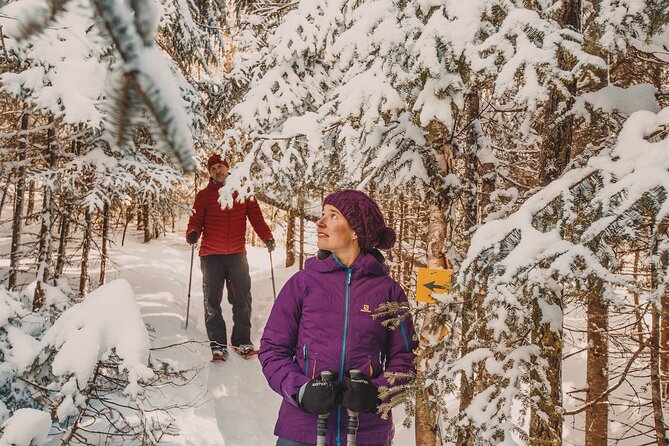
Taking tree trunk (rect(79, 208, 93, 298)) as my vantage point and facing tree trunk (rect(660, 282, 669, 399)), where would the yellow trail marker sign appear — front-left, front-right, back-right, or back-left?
front-right

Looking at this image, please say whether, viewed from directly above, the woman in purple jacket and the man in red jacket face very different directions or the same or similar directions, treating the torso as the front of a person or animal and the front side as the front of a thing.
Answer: same or similar directions

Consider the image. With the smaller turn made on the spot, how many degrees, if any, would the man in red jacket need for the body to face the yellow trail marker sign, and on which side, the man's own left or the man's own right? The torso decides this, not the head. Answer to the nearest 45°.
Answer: approximately 45° to the man's own left

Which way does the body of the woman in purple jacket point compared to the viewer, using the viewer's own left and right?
facing the viewer

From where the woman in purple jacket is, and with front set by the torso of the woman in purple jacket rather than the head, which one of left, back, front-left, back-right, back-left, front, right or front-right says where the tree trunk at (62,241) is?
back-right

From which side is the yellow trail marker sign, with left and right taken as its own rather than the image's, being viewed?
front

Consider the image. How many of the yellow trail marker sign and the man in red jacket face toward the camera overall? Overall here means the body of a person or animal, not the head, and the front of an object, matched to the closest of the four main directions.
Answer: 2

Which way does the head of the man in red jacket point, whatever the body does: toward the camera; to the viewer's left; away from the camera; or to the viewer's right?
toward the camera

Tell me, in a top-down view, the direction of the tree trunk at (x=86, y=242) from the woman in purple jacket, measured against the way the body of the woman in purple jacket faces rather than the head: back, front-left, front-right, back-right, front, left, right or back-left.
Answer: back-right

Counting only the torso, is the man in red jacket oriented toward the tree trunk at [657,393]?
no

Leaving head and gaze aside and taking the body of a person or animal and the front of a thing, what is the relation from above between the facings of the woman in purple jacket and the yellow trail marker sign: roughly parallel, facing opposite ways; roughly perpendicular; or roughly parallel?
roughly parallel

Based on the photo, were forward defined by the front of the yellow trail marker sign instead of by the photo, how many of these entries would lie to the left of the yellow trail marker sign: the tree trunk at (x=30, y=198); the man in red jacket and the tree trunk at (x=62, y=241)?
0
